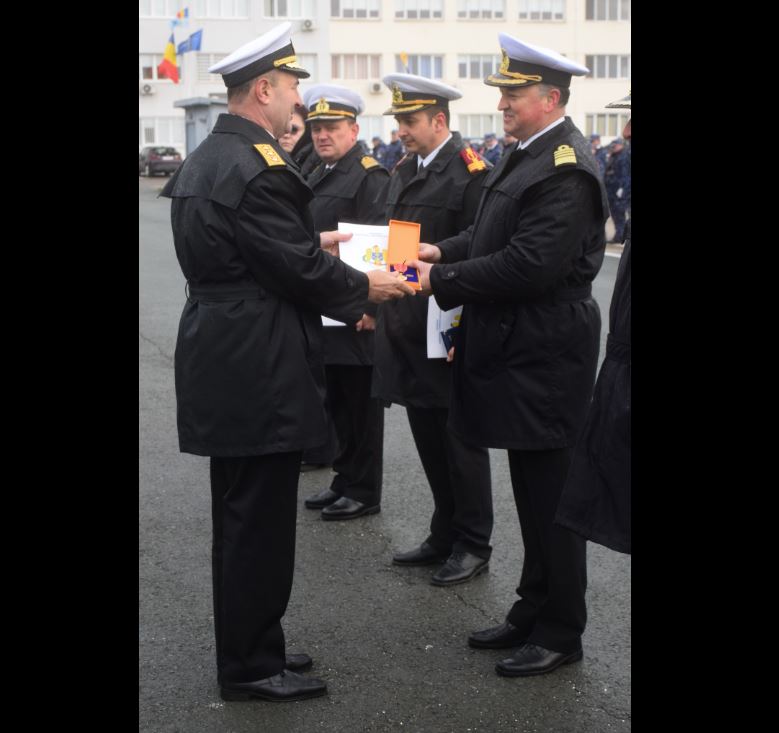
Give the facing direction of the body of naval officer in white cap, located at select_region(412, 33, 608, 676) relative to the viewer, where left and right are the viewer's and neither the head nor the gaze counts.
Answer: facing to the left of the viewer

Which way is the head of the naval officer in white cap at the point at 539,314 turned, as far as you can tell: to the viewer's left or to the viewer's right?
to the viewer's left

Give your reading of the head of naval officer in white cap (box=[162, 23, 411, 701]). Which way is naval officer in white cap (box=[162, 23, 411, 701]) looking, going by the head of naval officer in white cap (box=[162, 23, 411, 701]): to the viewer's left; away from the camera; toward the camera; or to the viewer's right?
to the viewer's right

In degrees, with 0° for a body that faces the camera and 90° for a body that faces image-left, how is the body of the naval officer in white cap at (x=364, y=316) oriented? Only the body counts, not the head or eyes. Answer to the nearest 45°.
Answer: approximately 45°

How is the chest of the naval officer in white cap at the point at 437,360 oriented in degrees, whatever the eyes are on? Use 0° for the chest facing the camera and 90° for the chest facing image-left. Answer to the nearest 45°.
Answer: approximately 45°
